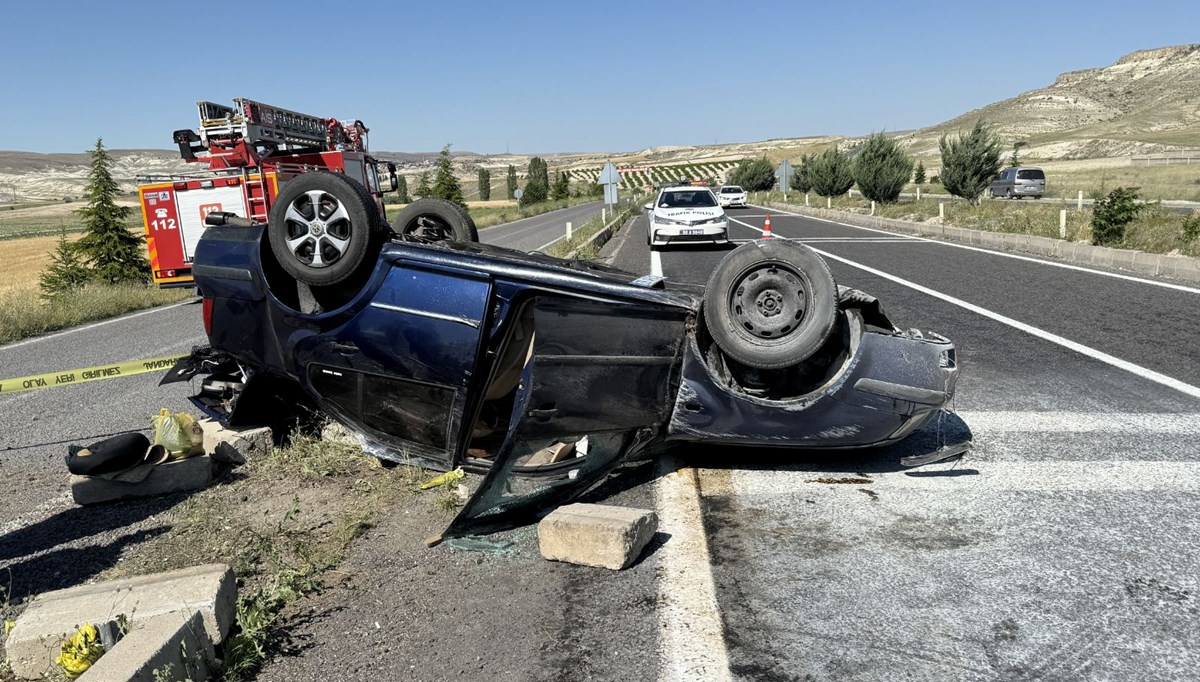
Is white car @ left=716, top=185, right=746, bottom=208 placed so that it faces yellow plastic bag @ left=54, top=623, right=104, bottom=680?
yes

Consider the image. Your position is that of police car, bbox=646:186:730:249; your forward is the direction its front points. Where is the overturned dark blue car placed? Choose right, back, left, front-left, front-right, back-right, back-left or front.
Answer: front

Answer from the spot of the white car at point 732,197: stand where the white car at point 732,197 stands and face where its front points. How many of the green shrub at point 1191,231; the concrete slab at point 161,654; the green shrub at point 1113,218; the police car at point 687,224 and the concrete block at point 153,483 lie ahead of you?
5

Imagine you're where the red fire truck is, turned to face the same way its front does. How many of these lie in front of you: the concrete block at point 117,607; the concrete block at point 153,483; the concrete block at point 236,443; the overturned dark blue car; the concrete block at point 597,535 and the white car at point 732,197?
1

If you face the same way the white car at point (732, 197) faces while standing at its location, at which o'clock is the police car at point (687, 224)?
the police car at point (687, 224) is roughly at 12 o'clock from the white car at point (732, 197).

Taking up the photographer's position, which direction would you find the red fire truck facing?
facing away from the viewer and to the right of the viewer

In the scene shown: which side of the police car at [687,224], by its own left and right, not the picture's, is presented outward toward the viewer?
front

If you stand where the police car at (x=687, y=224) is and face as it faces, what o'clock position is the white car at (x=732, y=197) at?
the white car at (x=732, y=197) is roughly at 6 o'clock from the police car at (x=687, y=224).

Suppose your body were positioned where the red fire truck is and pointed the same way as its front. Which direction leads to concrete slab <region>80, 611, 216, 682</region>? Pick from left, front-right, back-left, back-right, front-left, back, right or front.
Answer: back-right

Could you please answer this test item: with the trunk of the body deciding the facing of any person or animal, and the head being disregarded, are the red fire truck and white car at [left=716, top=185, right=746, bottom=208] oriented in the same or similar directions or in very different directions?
very different directions

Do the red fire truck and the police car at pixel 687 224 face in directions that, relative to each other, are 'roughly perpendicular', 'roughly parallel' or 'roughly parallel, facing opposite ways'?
roughly parallel, facing opposite ways

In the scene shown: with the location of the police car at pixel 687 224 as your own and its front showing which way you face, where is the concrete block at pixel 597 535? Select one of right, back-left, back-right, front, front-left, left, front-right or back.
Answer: front

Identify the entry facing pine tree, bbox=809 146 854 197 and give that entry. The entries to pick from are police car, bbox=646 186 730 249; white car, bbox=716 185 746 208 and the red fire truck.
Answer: the red fire truck

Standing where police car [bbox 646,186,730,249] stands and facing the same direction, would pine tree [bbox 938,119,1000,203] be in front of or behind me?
behind

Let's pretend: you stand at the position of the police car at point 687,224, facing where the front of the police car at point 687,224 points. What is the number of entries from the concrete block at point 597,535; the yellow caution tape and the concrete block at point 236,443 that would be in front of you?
3

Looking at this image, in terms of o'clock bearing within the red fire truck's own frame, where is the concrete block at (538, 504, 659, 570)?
The concrete block is roughly at 4 o'clock from the red fire truck.

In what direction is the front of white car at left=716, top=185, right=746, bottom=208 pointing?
toward the camera

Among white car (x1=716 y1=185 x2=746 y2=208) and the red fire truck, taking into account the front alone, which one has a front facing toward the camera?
the white car

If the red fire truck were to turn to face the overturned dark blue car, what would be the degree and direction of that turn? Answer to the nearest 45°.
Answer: approximately 135° to its right
